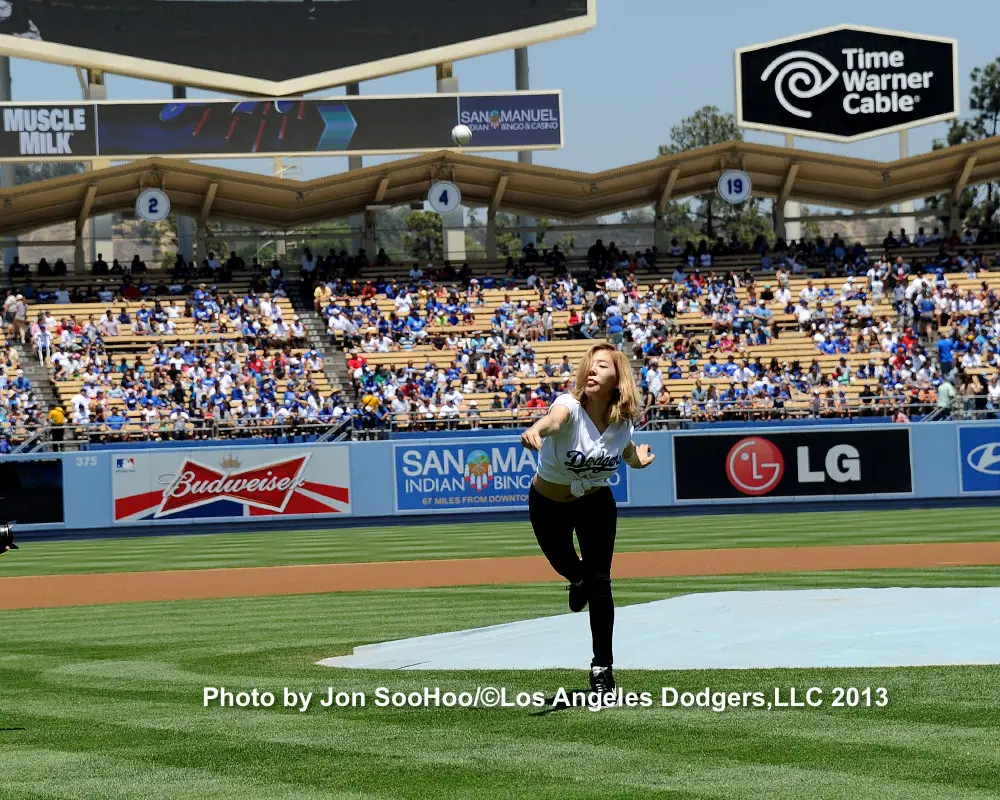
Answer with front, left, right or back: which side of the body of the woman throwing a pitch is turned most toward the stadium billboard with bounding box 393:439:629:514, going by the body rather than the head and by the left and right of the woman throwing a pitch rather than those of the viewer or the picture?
back

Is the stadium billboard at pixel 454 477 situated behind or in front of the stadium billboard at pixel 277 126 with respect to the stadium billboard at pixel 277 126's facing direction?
in front

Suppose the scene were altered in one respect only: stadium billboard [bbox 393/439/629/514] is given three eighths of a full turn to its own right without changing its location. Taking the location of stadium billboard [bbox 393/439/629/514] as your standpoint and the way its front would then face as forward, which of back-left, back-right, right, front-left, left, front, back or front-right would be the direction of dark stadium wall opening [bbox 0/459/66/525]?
front-left

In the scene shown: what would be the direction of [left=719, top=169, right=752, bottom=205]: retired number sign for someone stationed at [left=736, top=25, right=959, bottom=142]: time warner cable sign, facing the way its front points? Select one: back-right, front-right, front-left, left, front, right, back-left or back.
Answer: front-right

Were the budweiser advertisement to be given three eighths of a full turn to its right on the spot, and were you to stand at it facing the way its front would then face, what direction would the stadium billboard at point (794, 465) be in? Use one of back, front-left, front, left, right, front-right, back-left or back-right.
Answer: back-right

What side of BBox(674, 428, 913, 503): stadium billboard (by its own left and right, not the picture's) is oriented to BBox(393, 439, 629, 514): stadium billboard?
right

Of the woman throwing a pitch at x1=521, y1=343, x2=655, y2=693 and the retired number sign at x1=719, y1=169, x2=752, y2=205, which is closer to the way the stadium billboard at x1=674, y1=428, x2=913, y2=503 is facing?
the woman throwing a pitch

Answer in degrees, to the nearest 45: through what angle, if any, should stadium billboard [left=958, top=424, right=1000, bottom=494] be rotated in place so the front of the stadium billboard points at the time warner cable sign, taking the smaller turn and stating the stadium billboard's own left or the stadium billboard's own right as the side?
approximately 180°

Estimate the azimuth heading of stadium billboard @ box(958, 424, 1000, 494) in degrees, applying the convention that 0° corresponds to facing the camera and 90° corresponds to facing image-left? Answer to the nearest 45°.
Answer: approximately 0°

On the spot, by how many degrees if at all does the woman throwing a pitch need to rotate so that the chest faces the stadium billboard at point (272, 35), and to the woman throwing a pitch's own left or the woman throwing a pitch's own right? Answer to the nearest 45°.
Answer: approximately 180°

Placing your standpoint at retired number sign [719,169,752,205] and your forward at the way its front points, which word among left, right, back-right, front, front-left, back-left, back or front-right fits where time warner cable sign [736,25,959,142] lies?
back-left

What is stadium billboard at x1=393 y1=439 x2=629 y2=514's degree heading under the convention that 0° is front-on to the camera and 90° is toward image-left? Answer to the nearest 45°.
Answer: approximately 0°
